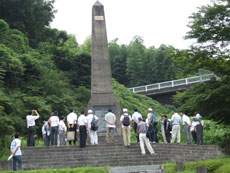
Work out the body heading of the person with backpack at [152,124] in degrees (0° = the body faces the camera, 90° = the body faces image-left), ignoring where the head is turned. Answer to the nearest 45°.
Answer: approximately 135°

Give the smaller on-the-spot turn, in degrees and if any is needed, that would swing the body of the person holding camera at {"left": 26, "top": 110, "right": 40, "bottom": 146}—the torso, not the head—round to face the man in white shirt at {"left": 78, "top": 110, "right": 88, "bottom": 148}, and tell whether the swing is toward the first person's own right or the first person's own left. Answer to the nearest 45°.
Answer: approximately 90° to the first person's own right

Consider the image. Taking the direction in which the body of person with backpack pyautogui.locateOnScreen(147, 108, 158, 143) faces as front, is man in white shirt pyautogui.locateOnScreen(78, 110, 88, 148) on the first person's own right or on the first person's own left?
on the first person's own left

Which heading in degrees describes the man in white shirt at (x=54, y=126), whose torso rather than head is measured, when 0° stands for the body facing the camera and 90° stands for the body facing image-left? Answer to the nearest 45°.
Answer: approximately 225°

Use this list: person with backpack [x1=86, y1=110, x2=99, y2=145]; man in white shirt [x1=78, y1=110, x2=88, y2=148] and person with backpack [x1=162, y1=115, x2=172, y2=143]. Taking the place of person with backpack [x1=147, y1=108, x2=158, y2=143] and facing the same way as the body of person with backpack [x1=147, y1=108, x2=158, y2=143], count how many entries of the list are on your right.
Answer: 1

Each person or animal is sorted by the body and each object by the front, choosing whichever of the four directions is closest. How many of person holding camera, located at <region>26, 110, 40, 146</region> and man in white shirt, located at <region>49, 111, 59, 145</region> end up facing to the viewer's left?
0

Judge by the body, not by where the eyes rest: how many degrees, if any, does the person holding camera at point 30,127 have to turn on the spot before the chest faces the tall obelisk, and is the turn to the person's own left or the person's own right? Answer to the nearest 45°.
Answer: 0° — they already face it

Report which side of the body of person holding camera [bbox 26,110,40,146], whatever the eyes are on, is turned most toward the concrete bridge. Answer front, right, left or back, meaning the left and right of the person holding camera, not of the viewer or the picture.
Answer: front

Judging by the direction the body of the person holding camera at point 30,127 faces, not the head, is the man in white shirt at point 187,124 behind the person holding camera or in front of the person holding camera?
in front

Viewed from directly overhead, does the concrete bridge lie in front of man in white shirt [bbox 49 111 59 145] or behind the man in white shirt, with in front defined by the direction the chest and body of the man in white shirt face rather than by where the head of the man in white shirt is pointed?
in front

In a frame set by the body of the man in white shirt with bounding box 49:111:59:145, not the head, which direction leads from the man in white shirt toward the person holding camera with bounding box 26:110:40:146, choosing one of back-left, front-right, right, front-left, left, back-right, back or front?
back-left

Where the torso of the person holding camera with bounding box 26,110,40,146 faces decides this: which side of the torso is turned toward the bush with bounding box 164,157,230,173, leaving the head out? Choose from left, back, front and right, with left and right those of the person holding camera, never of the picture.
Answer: right
